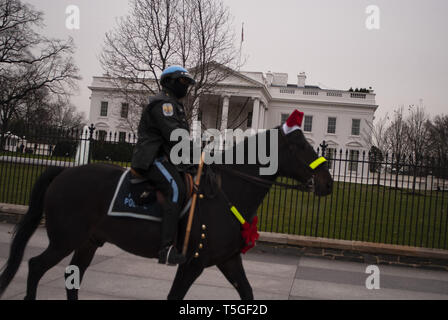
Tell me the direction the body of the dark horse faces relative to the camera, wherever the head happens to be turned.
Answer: to the viewer's right

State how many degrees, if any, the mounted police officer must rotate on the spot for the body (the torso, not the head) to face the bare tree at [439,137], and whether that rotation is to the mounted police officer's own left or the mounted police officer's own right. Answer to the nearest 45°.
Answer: approximately 45° to the mounted police officer's own left

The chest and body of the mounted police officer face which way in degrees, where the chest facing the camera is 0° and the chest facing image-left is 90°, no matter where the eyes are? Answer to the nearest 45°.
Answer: approximately 270°

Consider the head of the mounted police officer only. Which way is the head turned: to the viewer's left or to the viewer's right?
to the viewer's right

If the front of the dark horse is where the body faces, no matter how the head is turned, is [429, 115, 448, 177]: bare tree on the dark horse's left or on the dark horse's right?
on the dark horse's left
